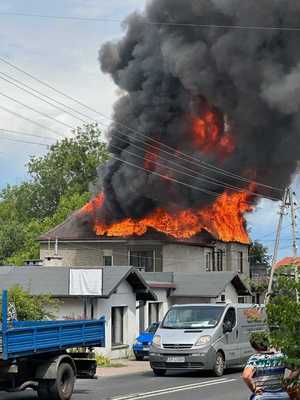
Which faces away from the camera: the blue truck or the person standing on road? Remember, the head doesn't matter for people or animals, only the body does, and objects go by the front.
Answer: the person standing on road

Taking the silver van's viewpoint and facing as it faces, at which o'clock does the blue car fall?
The blue car is roughly at 4 o'clock from the silver van.

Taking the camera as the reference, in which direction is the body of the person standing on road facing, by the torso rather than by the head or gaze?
away from the camera

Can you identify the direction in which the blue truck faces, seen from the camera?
facing the viewer and to the left of the viewer

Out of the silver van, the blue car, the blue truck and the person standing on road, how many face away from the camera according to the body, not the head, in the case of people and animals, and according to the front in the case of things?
1

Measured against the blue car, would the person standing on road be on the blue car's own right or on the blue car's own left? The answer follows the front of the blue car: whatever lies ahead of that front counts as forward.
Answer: on the blue car's own left

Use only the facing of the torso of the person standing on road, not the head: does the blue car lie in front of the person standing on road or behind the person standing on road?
in front

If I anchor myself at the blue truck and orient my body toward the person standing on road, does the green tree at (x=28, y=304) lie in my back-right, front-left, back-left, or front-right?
back-left

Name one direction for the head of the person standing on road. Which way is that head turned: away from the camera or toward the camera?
away from the camera

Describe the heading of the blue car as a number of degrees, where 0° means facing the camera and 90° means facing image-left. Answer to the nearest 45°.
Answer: approximately 45°

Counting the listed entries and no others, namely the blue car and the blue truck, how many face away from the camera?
0

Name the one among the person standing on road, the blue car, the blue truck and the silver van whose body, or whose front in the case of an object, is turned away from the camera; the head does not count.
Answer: the person standing on road

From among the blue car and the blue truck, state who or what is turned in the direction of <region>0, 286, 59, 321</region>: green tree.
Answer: the blue car

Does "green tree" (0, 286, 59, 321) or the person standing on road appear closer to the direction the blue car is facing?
the green tree
